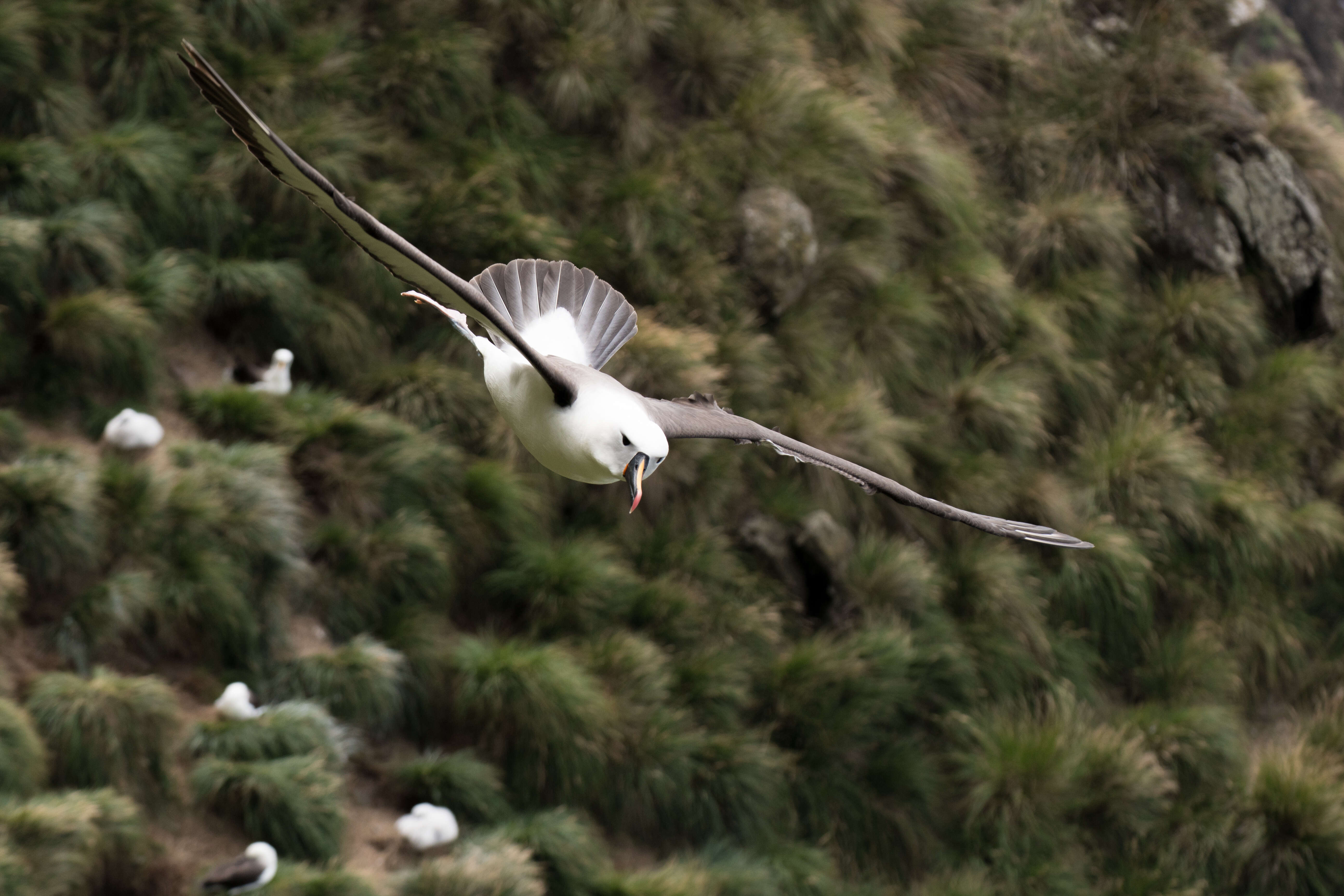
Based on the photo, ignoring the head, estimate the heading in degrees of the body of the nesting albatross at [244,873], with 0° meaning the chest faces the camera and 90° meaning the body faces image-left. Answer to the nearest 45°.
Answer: approximately 270°

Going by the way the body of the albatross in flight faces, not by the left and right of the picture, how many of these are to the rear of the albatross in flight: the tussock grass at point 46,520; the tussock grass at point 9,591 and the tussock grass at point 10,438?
3

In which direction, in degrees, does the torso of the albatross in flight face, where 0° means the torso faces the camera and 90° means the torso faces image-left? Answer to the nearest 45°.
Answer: approximately 315°

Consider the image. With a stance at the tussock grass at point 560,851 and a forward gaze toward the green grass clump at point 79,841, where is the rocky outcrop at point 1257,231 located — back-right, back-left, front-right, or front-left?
back-right
